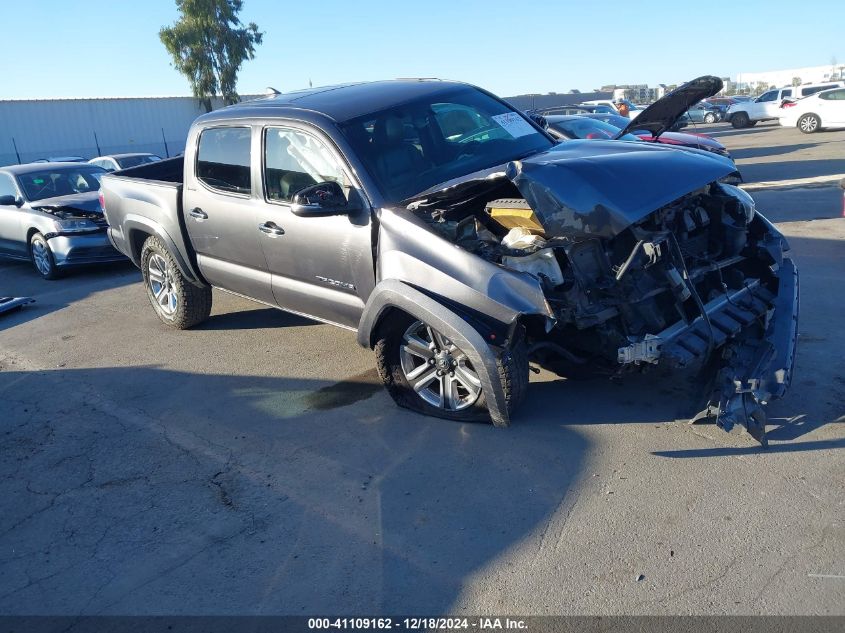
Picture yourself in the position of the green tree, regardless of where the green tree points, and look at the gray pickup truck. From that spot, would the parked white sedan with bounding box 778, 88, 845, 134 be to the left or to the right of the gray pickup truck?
left

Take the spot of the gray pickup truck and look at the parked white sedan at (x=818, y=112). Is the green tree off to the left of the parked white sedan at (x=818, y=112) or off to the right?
left

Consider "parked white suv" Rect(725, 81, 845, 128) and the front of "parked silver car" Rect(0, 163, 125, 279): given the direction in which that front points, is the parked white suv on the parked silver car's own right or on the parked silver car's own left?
on the parked silver car's own left

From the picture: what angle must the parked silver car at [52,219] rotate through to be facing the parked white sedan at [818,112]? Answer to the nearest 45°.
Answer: approximately 45° to its left

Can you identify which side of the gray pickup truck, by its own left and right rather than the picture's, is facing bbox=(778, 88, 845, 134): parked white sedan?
left

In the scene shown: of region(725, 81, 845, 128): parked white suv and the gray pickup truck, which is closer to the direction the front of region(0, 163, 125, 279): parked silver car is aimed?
the gray pickup truck

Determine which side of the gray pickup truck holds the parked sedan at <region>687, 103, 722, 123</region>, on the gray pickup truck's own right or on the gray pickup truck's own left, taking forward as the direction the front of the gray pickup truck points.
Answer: on the gray pickup truck's own left

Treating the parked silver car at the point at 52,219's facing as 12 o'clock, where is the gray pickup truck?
The gray pickup truck is roughly at 1 o'clock from the parked silver car.

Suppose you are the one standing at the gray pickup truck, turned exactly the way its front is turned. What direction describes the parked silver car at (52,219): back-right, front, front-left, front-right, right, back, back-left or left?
back

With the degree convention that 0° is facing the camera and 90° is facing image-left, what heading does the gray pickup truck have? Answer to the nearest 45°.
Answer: approximately 315°

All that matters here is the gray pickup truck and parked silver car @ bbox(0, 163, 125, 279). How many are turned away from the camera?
0

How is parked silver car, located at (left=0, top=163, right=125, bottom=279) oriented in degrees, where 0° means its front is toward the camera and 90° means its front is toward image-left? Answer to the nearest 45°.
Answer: approximately 315°
